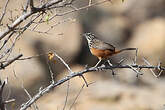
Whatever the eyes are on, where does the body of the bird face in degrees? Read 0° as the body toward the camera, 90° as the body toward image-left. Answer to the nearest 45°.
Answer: approximately 90°
